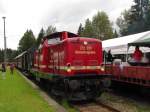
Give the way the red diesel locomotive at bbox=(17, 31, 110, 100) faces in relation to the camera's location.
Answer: facing the viewer and to the right of the viewer
